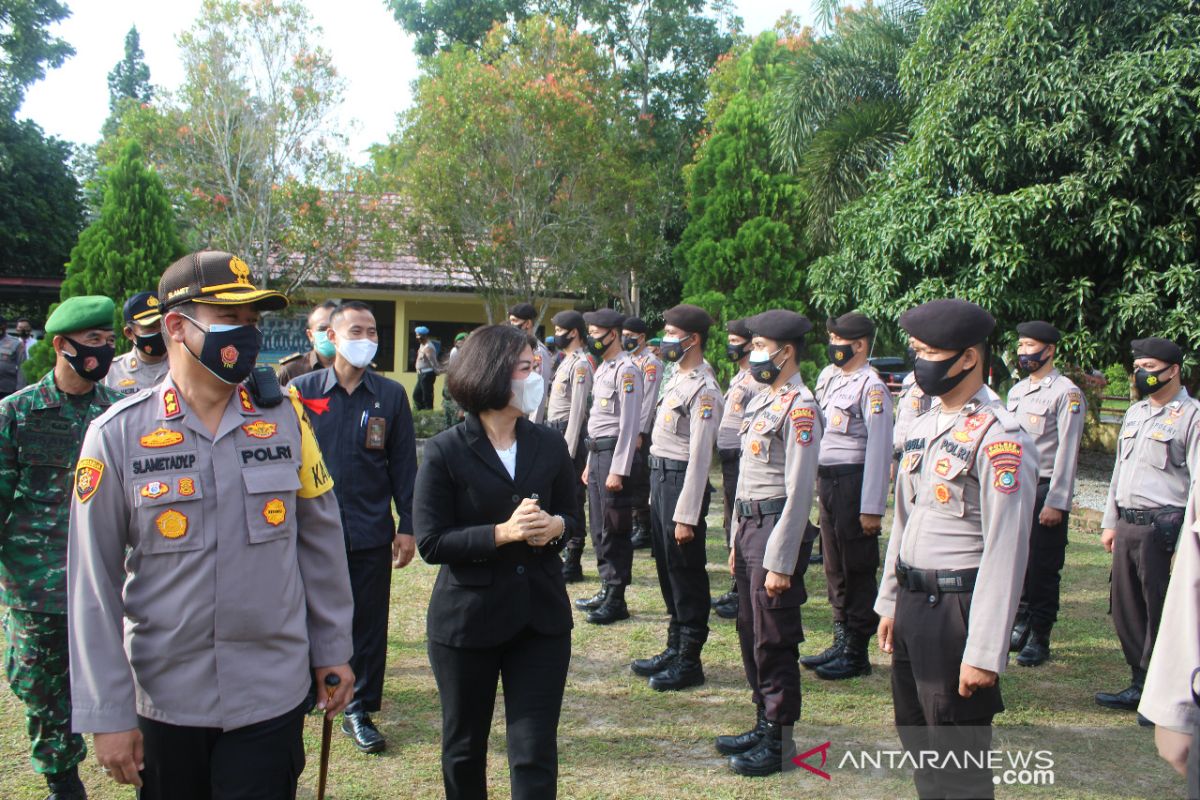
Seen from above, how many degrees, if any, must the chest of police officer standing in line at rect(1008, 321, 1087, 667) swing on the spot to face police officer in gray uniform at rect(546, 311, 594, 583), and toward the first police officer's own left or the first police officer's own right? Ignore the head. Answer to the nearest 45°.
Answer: approximately 45° to the first police officer's own right

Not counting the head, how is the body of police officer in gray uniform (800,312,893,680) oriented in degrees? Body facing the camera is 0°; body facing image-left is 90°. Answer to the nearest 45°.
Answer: approximately 45°

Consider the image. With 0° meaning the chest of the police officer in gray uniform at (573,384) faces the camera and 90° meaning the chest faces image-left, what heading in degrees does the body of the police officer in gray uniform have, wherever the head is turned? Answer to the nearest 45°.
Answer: approximately 45°

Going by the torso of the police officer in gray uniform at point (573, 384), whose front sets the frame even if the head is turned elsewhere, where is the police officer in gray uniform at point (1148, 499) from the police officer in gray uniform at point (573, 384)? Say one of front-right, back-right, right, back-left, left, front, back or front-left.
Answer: left

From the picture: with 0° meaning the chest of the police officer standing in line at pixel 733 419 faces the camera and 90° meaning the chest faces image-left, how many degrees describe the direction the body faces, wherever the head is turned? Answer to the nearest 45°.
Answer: approximately 45°

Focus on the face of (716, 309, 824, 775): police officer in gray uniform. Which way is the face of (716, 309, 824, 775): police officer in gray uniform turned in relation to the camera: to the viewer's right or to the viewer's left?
to the viewer's left

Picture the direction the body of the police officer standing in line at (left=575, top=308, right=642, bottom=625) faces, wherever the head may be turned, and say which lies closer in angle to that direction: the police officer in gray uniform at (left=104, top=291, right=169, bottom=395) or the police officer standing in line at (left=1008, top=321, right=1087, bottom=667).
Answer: the police officer in gray uniform

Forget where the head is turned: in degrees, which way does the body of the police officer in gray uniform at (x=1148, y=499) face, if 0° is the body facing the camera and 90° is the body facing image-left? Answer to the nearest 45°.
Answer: approximately 45°

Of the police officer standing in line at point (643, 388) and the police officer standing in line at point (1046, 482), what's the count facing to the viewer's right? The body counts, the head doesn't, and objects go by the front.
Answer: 0

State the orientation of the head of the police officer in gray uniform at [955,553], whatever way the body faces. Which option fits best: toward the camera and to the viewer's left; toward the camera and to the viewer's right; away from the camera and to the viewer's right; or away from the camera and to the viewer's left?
toward the camera and to the viewer's left

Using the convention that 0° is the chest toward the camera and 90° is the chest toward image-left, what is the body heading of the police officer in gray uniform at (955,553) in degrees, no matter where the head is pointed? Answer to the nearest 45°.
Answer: approximately 45°

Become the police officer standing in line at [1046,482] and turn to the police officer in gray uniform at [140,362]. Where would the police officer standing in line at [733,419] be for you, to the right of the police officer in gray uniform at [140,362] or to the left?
right

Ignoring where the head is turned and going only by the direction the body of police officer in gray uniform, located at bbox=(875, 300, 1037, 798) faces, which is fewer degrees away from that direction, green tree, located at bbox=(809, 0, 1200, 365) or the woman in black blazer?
the woman in black blazer

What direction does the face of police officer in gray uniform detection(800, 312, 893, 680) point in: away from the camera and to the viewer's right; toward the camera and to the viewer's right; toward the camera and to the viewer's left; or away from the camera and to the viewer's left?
toward the camera and to the viewer's left

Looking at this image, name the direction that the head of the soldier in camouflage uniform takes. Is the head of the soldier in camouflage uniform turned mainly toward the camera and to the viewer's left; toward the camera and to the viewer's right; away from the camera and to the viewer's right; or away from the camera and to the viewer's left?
toward the camera and to the viewer's right

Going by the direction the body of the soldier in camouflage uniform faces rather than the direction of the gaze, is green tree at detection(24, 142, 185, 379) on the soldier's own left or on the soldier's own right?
on the soldier's own left
